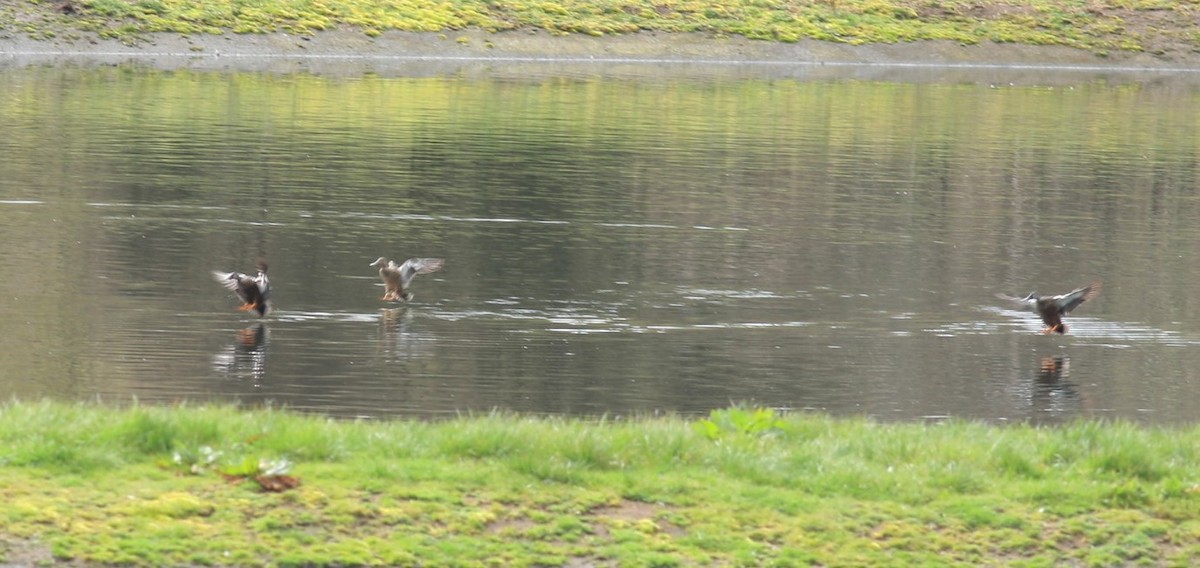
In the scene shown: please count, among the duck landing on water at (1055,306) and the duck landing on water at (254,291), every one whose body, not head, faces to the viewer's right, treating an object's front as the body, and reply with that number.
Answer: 0

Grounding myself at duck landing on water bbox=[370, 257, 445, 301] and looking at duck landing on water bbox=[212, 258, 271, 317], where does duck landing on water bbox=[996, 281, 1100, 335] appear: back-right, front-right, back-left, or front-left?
back-left

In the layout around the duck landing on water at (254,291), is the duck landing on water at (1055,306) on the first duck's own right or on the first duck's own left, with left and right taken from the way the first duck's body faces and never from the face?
on the first duck's own left

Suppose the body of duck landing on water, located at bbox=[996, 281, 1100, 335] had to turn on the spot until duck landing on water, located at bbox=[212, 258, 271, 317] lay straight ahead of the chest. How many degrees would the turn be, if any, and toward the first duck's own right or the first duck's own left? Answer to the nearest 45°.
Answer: approximately 45° to the first duck's own right

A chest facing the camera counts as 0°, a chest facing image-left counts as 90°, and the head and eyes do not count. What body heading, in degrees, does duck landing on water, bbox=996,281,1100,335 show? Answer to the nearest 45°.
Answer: approximately 45°

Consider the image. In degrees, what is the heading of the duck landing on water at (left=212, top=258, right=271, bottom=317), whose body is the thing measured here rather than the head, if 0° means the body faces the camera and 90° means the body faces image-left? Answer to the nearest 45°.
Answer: approximately 45°

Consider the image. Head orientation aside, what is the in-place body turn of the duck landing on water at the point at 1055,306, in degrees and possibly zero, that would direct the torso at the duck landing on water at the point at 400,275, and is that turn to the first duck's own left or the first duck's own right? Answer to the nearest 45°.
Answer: approximately 45° to the first duck's own right
